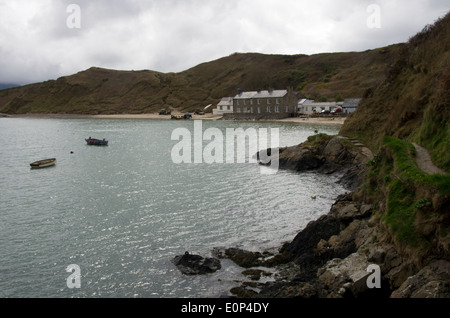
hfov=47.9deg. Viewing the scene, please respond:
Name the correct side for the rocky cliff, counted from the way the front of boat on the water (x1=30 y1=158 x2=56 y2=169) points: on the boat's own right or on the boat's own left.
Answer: on the boat's own right
